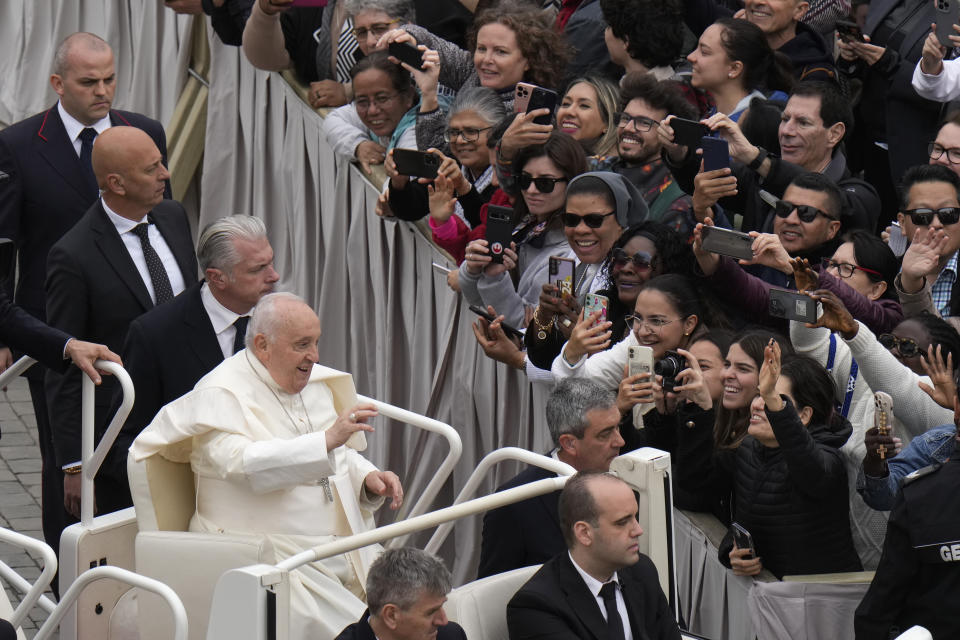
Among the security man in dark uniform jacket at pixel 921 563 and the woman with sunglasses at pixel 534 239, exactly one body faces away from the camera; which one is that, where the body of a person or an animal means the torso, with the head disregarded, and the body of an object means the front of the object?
the security man in dark uniform jacket

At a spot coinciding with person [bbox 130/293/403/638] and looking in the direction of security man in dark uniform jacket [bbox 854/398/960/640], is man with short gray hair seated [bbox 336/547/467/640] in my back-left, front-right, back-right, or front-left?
front-right

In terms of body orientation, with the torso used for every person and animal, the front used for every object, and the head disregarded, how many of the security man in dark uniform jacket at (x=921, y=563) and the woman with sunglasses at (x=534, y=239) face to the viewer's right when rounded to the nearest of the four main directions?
0

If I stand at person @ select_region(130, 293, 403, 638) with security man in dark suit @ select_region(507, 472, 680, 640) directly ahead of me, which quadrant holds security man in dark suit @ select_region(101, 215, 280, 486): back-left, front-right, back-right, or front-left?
back-left

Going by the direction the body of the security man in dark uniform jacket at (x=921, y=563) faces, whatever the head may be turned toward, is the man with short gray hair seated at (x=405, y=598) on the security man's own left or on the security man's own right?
on the security man's own left

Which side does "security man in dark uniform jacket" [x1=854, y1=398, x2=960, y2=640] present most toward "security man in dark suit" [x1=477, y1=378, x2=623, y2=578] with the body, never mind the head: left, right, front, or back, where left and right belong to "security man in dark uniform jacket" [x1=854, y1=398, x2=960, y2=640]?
left

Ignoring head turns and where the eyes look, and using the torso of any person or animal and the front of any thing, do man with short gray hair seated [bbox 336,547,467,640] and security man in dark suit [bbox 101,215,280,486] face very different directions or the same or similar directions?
same or similar directions

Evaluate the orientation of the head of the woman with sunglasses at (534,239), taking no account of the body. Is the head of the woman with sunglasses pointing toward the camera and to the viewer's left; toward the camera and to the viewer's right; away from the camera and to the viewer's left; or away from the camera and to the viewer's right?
toward the camera and to the viewer's left

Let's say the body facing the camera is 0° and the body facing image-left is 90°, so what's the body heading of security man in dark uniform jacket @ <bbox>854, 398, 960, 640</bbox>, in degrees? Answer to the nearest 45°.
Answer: approximately 180°

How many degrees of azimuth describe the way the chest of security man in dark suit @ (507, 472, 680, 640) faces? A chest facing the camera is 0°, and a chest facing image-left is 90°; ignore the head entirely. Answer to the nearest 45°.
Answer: approximately 315°

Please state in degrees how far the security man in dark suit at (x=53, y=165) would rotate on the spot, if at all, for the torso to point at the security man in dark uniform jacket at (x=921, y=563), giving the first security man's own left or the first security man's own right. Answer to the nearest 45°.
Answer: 0° — they already face them

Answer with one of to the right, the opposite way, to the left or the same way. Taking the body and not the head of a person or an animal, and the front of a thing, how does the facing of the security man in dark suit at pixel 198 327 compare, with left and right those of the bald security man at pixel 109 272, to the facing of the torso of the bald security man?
the same way

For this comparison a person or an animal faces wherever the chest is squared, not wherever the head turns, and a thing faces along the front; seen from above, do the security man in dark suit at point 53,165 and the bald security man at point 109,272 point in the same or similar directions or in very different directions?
same or similar directions

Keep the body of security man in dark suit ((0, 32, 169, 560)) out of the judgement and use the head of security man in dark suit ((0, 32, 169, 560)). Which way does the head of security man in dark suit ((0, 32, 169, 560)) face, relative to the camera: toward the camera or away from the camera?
toward the camera

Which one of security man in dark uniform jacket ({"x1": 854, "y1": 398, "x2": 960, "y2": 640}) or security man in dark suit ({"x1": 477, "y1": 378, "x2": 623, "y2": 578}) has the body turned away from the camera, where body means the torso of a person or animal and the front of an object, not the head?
security man in dark uniform jacket ({"x1": 854, "y1": 398, "x2": 960, "y2": 640})

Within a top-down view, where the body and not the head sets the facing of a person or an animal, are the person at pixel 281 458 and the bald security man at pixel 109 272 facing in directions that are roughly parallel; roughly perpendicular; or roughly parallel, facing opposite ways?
roughly parallel

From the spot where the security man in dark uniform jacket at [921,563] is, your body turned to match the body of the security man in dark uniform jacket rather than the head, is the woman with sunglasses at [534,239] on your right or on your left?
on your left

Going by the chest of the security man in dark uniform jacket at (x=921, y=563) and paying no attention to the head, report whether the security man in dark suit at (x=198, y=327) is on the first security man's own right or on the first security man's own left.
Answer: on the first security man's own left

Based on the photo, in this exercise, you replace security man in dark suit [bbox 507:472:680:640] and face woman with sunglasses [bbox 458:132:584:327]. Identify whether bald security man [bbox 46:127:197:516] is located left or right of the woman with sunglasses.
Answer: left
